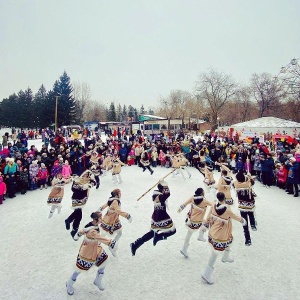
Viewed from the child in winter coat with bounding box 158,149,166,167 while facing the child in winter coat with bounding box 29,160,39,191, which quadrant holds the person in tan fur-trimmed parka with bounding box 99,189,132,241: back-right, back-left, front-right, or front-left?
front-left

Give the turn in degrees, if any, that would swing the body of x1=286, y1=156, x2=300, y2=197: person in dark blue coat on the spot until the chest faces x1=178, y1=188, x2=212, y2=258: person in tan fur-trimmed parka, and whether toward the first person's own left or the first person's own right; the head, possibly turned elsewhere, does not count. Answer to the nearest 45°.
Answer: approximately 45° to the first person's own left

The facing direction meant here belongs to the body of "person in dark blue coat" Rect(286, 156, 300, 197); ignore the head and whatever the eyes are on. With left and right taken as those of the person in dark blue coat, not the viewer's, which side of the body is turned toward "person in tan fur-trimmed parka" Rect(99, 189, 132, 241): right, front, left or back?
front

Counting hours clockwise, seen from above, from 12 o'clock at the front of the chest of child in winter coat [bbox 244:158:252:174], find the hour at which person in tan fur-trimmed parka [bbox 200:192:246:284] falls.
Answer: The person in tan fur-trimmed parka is roughly at 12 o'clock from the child in winter coat.

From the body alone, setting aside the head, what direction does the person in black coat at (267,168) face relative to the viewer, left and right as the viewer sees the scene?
facing the viewer and to the left of the viewer

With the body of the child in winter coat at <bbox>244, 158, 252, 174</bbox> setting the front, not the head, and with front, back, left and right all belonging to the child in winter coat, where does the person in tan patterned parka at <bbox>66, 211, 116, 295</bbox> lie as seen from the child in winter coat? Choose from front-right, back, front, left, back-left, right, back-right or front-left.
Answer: front

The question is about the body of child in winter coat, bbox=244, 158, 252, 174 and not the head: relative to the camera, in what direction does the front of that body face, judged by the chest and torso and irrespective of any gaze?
toward the camera

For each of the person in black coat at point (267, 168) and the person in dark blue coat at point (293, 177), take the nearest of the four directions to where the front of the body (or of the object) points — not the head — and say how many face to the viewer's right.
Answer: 0

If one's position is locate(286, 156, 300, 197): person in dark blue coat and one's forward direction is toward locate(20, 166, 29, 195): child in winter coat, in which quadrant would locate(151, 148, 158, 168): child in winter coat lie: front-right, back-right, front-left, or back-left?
front-right

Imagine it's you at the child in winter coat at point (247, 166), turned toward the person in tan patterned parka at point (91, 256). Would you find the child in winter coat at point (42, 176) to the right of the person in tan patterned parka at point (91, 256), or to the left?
right

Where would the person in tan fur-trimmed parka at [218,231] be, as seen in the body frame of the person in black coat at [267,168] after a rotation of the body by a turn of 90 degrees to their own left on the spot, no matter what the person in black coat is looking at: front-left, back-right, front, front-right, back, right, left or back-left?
front-right

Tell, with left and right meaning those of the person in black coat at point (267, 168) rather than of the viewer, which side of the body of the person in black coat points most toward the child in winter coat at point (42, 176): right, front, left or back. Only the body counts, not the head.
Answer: front

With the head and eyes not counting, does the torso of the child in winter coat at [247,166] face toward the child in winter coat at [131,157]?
no

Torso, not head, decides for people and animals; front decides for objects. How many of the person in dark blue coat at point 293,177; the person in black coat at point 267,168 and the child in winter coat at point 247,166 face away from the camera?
0

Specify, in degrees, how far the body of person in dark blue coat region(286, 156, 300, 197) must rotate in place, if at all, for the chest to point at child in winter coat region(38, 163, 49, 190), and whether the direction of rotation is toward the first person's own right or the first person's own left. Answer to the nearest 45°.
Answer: approximately 45° to the first person's own right

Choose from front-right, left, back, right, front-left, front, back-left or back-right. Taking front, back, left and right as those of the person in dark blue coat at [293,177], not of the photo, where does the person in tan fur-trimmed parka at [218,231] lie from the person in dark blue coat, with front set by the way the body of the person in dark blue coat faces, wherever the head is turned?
front-left
